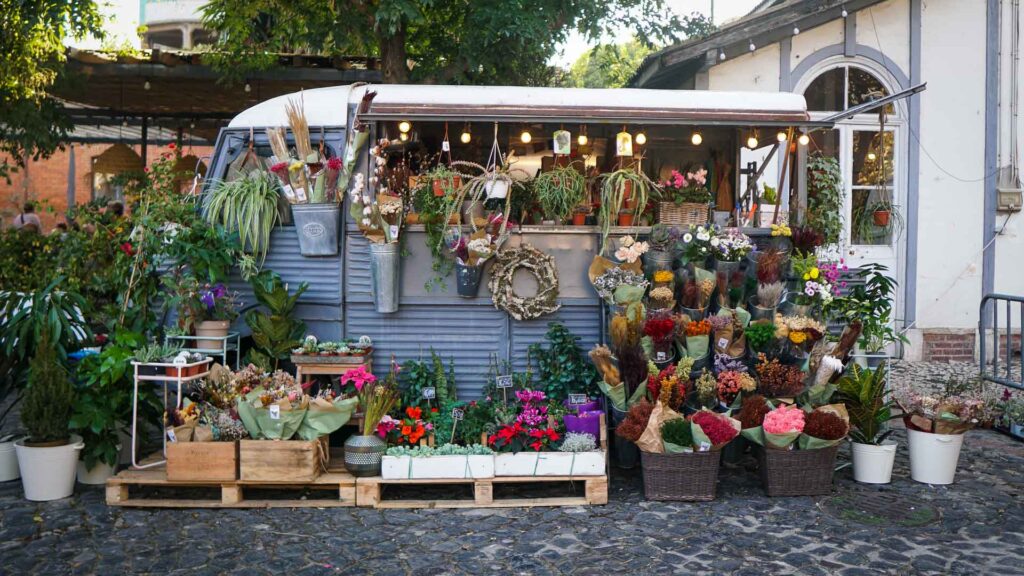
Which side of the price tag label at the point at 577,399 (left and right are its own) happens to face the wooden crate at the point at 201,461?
right

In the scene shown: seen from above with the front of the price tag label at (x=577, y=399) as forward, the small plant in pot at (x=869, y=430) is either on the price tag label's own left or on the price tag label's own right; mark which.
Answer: on the price tag label's own left

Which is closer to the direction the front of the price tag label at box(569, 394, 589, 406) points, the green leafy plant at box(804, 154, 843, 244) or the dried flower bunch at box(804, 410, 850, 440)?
the dried flower bunch

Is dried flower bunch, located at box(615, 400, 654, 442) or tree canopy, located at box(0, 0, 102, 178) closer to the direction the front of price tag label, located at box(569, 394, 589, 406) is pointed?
the dried flower bunch

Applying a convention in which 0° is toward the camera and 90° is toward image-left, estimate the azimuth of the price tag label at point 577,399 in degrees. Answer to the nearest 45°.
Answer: approximately 0°

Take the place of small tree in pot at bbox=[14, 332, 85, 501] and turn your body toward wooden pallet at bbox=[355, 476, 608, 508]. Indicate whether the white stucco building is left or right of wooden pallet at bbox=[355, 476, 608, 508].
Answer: left

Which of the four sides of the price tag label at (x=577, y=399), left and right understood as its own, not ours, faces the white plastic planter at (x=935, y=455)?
left

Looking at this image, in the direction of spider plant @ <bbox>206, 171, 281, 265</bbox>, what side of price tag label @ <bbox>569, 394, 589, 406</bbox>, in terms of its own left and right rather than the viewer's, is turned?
right

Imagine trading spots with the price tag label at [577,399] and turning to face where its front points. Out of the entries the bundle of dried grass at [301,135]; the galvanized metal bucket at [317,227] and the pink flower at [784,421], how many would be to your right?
2
